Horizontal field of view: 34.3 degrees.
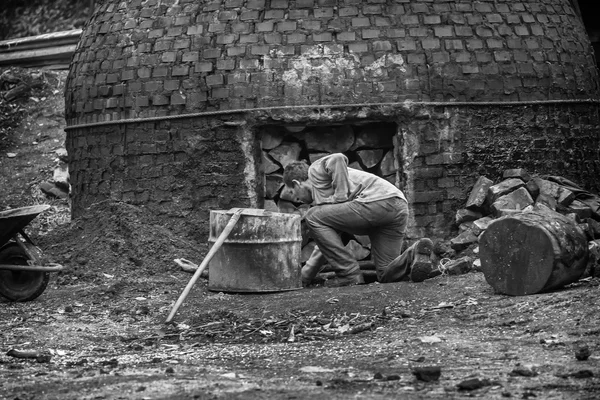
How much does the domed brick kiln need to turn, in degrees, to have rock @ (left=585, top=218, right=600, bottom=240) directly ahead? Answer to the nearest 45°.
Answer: approximately 90° to its left

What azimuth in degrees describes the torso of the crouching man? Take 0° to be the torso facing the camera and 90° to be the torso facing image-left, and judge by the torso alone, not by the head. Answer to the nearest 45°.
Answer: approximately 90°

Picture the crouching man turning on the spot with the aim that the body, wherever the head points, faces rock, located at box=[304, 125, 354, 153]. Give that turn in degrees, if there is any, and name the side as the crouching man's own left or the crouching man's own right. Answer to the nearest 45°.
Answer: approximately 90° to the crouching man's own right

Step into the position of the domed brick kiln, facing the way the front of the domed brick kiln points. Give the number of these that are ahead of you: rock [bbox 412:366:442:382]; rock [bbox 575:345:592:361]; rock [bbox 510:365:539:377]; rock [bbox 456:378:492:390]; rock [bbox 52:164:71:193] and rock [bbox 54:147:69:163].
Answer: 4

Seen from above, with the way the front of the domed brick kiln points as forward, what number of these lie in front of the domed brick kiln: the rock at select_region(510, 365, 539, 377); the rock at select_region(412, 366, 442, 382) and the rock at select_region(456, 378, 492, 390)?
3

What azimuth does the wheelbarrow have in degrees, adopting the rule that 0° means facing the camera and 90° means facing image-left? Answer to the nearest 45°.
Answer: approximately 270°

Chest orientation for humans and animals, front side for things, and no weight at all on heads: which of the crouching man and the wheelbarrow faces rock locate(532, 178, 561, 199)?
the wheelbarrow

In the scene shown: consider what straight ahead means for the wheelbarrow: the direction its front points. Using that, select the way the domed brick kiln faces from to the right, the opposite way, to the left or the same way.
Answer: to the right
